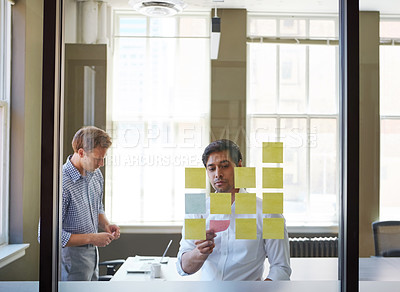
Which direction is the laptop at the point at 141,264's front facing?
to the viewer's left

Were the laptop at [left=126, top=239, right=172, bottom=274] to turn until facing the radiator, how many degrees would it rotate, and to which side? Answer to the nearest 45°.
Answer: approximately 180°

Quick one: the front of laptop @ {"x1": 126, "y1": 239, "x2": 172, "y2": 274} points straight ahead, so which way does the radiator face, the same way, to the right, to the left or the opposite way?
to the left

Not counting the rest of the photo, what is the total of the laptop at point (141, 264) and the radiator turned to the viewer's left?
1

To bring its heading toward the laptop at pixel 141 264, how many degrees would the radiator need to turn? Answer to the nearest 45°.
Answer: approximately 90° to its right

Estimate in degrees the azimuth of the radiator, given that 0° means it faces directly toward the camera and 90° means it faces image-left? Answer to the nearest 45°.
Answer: approximately 0°

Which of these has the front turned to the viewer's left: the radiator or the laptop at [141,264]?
the laptop
